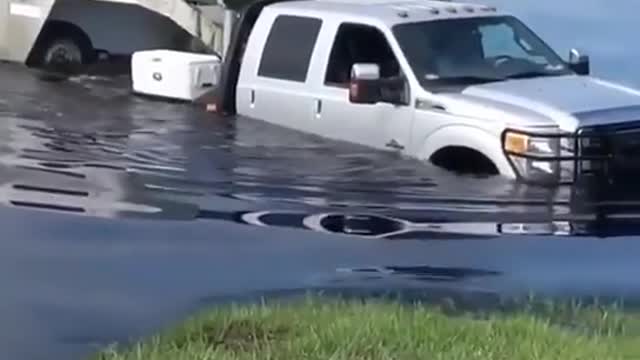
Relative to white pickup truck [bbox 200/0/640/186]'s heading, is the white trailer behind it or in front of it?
behind

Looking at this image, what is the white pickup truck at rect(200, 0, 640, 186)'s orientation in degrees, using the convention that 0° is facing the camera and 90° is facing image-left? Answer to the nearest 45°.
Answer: approximately 315°

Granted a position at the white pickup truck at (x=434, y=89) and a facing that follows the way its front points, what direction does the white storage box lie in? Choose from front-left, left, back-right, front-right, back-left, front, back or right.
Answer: back
